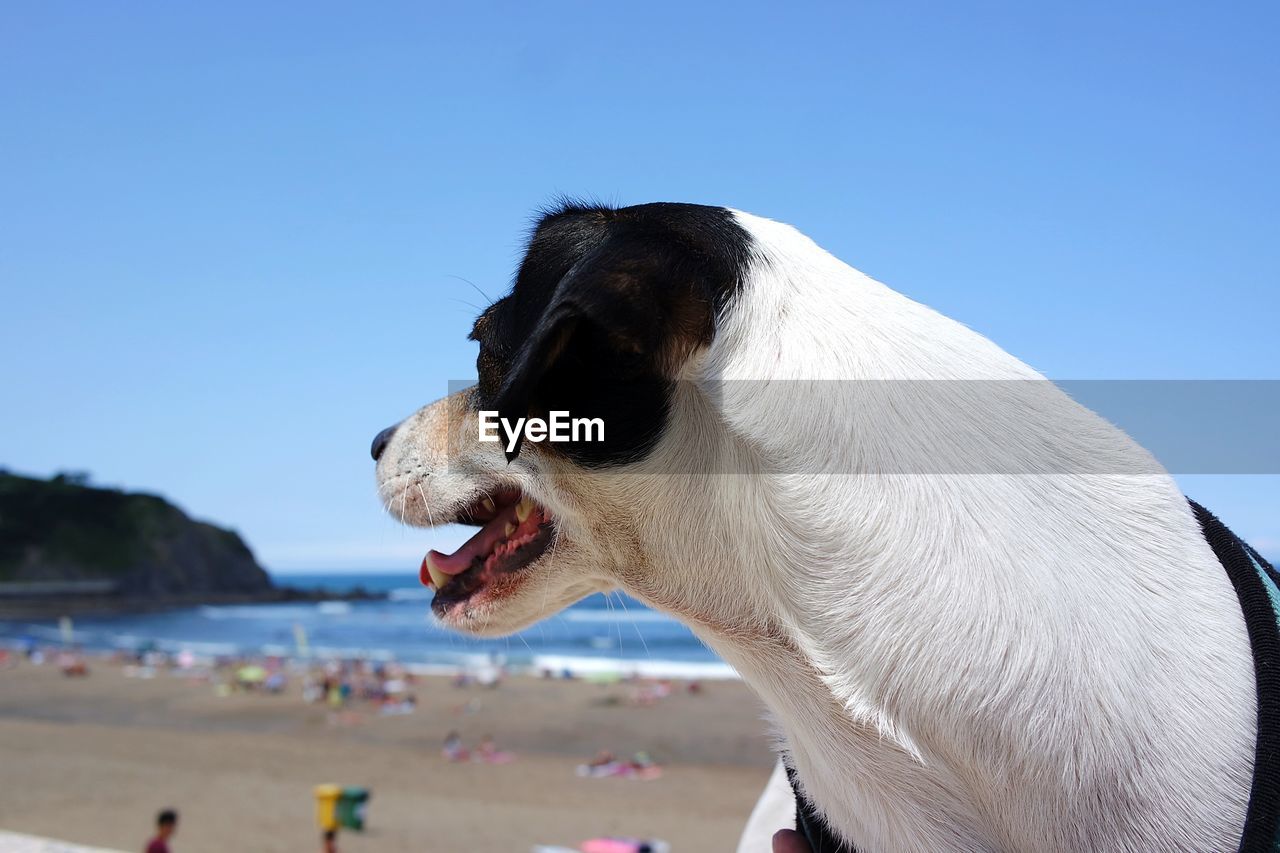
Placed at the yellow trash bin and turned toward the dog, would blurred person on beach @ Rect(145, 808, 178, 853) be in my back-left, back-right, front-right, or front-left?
front-right

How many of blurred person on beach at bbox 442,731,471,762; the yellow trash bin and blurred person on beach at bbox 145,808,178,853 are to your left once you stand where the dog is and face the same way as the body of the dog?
0

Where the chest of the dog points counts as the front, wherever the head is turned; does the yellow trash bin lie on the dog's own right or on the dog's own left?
on the dog's own right

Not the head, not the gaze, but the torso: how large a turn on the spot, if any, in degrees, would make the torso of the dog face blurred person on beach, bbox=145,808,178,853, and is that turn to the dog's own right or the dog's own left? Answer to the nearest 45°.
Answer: approximately 45° to the dog's own right

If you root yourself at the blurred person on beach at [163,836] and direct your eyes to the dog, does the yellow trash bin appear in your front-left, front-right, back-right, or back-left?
back-left

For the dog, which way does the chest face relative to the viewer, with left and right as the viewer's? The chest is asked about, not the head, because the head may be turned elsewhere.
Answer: facing to the left of the viewer

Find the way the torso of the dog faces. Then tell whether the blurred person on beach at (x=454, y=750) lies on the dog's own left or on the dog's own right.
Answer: on the dog's own right
